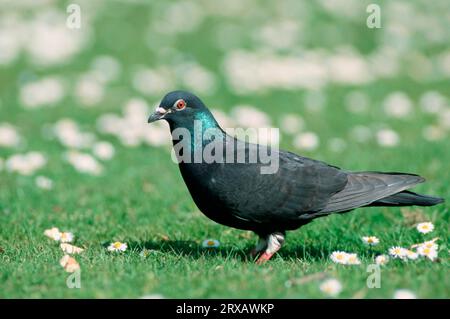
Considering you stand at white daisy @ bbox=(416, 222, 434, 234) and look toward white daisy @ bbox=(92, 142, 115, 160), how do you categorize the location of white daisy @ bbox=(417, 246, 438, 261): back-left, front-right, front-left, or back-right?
back-left

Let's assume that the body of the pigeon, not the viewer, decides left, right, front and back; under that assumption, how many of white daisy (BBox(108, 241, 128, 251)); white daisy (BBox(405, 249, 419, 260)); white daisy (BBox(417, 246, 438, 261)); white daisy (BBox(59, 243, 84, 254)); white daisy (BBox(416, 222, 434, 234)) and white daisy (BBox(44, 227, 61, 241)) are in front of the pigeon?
3

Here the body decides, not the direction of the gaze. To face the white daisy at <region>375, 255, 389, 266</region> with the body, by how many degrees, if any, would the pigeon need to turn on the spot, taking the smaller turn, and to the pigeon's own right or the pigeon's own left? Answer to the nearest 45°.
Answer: approximately 180°

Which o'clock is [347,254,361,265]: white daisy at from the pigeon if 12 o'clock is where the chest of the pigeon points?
The white daisy is roughly at 7 o'clock from the pigeon.

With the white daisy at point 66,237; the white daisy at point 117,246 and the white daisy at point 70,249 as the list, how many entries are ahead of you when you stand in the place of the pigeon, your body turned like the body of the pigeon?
3

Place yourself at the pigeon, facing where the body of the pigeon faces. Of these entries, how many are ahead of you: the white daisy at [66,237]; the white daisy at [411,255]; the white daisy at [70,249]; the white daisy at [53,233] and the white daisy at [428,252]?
3

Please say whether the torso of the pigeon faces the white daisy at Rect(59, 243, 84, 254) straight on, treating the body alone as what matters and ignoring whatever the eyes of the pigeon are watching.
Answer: yes

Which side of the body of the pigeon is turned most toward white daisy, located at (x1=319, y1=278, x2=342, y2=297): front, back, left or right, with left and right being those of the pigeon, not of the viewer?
left

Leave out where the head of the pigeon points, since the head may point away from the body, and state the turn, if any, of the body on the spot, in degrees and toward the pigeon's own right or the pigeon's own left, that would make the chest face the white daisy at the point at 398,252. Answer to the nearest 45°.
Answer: approximately 180°

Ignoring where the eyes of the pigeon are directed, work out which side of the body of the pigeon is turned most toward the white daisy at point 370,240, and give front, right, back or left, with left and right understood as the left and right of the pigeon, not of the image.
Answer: back

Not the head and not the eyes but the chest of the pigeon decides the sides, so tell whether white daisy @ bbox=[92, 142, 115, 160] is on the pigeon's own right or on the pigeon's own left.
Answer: on the pigeon's own right

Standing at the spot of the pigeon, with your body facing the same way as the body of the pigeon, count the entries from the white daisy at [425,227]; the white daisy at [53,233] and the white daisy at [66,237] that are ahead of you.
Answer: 2

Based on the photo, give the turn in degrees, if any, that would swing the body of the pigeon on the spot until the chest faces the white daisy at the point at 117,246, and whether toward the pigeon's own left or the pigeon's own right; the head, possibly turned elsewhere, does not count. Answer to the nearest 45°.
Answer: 0° — it already faces it

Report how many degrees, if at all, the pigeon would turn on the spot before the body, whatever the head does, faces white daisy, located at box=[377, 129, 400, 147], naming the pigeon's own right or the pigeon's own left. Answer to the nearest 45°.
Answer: approximately 90° to the pigeon's own right

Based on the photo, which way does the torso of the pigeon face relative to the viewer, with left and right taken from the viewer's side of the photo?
facing to the left of the viewer

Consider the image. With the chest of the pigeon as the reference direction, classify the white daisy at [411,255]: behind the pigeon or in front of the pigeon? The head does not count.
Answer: behind

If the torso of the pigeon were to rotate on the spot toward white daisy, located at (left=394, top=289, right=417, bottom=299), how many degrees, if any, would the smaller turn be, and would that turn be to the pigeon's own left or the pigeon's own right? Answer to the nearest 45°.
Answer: approximately 135° to the pigeon's own left
